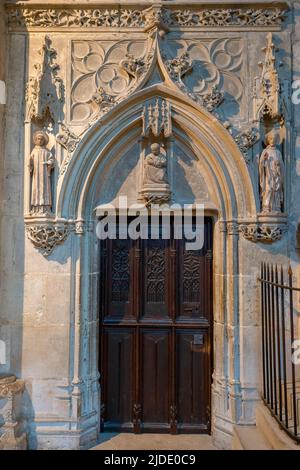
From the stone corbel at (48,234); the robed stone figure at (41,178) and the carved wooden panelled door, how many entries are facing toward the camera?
3

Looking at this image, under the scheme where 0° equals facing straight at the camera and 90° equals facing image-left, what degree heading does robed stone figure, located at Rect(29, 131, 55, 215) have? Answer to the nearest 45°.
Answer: approximately 0°

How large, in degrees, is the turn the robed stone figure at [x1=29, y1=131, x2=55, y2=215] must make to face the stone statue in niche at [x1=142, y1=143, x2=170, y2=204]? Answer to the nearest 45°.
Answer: approximately 90° to its left

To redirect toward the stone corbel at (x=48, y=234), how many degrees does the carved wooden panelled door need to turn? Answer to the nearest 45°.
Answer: approximately 90° to its right

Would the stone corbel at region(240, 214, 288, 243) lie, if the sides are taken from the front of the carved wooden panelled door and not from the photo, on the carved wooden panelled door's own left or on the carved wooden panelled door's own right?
on the carved wooden panelled door's own left

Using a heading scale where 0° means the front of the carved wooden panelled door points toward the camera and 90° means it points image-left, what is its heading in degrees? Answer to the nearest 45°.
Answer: approximately 0°

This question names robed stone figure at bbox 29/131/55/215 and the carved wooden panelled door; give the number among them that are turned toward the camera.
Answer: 2

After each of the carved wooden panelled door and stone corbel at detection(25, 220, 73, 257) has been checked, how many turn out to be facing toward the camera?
2
